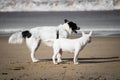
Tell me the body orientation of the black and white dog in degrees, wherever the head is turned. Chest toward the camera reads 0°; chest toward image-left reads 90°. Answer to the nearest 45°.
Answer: approximately 270°
